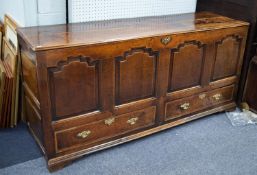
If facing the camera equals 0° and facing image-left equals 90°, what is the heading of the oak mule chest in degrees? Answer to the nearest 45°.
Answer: approximately 315°
